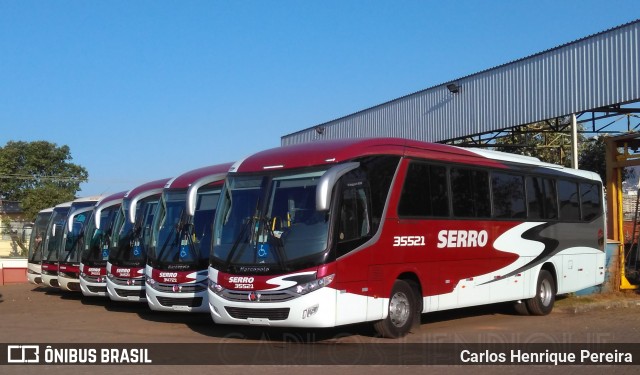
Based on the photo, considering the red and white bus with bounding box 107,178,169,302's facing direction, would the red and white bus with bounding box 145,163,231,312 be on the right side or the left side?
on its left

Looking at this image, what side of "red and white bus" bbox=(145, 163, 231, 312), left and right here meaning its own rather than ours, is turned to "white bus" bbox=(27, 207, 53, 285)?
right

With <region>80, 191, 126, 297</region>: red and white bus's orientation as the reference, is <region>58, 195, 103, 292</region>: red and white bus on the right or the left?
on its right

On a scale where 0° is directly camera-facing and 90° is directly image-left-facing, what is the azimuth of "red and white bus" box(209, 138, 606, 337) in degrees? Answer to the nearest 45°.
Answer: approximately 45°

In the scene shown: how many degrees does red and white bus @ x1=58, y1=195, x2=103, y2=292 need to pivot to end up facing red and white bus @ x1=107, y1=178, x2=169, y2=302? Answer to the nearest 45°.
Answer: approximately 45° to its left

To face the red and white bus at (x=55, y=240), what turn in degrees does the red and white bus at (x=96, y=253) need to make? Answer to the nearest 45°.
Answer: approximately 135° to its right

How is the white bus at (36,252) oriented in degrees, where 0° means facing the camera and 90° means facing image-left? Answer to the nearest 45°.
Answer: approximately 45°

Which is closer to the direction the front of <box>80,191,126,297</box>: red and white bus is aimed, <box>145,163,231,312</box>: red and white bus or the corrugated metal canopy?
the red and white bus

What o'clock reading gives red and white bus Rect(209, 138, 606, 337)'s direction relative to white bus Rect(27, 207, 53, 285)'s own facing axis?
red and white bus Rect(209, 138, 606, 337) is roughly at 10 o'clock from white bus Rect(27, 207, 53, 285).
